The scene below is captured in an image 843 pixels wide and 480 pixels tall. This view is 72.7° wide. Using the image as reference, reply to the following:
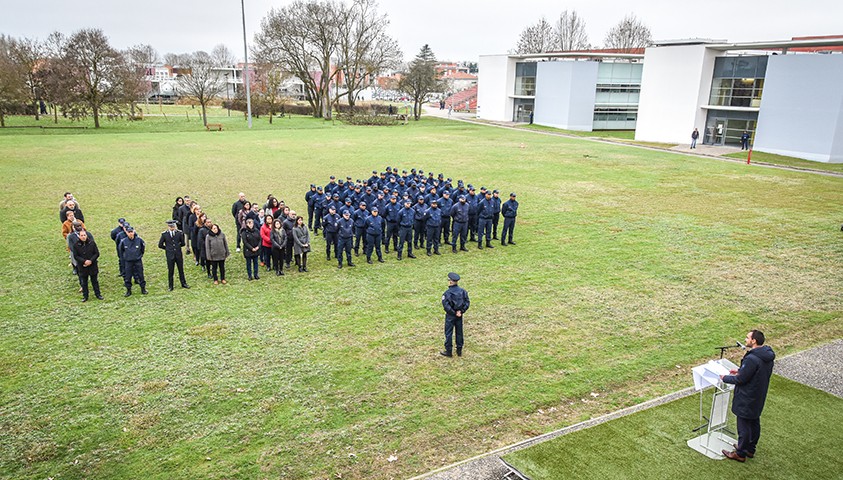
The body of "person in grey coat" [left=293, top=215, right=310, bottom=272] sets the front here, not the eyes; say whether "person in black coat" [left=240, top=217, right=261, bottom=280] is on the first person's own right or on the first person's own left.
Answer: on the first person's own right

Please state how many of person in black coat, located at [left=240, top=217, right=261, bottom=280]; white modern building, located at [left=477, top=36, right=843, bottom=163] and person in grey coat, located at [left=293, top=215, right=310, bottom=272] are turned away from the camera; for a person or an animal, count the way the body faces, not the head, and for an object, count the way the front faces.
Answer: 0

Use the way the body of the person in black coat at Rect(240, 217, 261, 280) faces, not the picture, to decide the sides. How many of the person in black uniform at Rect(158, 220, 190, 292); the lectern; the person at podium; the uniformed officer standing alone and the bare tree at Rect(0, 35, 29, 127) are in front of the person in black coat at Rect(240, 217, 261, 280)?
3

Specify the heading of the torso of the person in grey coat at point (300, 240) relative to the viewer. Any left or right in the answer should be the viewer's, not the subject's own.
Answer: facing the viewer and to the right of the viewer

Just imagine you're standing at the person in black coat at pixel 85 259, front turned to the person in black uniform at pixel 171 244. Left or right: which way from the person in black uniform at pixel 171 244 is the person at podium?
right

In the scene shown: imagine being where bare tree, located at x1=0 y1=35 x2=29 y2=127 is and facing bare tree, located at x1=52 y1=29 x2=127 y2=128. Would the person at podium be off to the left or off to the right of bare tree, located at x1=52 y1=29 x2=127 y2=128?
right

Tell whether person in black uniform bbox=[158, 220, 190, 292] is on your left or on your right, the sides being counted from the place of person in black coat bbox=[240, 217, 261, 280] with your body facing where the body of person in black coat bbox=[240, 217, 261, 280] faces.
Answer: on your right

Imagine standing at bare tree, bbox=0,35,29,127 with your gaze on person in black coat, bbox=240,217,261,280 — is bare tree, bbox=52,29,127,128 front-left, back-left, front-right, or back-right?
front-left

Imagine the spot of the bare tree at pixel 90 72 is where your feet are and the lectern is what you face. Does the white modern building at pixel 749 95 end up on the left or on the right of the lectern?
left

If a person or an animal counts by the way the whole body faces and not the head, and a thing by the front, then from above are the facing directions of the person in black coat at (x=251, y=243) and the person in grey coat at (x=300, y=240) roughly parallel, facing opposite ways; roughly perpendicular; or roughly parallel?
roughly parallel

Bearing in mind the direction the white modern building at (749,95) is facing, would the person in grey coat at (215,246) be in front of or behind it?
in front

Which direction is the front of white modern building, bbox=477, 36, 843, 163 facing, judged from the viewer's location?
facing the viewer and to the left of the viewer

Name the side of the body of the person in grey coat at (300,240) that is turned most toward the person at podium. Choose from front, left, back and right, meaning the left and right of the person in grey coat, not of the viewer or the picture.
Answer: front

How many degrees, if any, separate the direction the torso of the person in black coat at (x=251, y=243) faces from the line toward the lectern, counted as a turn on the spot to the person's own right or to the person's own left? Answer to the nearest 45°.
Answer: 0° — they already face it

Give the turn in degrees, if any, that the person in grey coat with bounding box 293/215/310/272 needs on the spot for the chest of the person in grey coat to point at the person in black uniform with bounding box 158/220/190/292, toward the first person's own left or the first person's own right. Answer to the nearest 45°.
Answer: approximately 135° to the first person's own right

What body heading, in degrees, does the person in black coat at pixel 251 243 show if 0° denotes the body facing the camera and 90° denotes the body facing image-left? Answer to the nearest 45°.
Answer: approximately 315°

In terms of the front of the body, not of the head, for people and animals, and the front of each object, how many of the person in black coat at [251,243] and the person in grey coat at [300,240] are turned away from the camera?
0

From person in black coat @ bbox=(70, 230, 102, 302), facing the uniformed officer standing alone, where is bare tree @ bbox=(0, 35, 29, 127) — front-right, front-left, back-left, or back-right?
back-left

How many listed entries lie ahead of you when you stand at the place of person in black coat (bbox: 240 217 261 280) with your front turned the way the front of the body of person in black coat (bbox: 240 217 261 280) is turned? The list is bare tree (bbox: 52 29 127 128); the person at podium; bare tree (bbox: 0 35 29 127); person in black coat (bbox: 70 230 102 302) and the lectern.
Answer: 2
